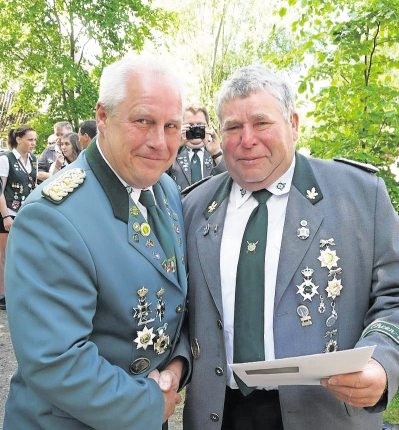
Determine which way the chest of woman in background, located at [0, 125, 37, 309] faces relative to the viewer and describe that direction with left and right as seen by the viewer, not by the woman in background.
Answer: facing the viewer and to the right of the viewer

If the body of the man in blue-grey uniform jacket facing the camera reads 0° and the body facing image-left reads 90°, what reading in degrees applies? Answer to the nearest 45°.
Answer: approximately 315°

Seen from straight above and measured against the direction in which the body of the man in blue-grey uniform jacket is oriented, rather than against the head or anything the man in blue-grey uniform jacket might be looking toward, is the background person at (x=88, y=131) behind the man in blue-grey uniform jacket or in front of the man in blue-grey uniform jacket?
behind

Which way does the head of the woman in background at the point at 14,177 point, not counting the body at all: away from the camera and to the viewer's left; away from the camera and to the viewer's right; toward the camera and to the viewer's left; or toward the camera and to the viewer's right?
toward the camera and to the viewer's right

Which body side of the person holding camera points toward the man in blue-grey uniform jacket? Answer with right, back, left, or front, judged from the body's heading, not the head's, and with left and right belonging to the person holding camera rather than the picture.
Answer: front

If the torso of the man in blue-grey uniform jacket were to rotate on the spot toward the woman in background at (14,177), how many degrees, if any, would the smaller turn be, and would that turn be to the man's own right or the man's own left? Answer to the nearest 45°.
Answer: approximately 135° to the man's own left
